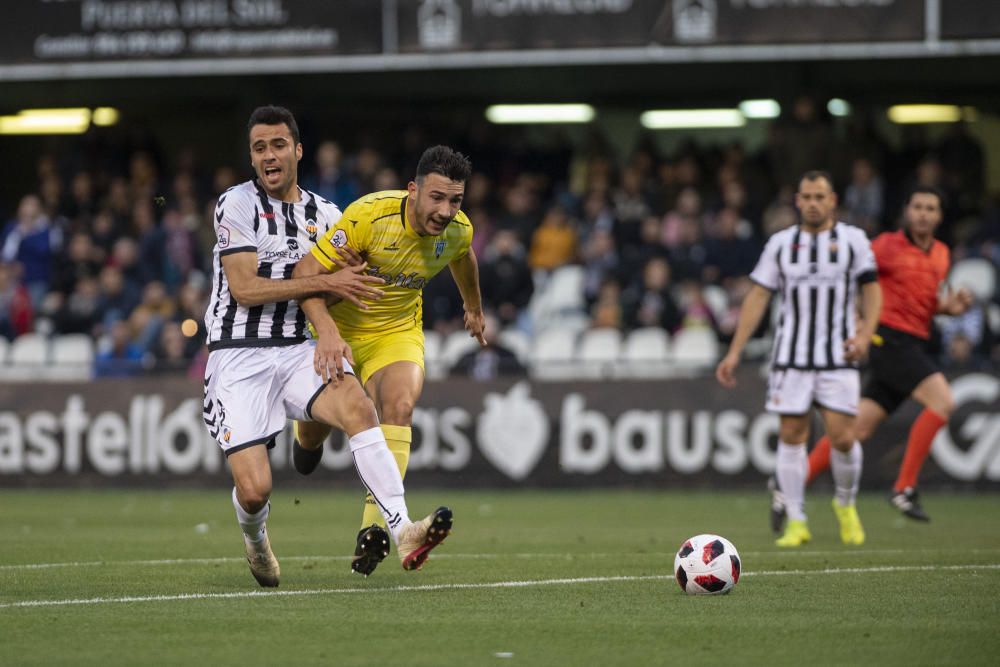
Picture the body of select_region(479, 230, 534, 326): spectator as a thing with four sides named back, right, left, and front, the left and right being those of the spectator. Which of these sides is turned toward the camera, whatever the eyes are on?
front

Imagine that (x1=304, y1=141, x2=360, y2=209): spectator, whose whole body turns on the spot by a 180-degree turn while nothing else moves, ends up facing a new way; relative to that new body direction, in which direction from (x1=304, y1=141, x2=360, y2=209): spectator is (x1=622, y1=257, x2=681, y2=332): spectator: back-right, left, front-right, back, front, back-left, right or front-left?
back-right

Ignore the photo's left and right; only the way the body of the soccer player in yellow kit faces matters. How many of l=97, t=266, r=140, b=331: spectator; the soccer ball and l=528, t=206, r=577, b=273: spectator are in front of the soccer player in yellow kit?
1

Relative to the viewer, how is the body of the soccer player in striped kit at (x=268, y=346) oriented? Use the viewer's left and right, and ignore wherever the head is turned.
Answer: facing the viewer and to the right of the viewer

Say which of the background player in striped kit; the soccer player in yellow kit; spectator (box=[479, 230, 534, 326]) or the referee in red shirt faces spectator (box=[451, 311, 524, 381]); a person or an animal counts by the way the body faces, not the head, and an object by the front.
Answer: spectator (box=[479, 230, 534, 326])

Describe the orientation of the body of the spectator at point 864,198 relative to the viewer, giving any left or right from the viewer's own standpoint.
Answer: facing the viewer

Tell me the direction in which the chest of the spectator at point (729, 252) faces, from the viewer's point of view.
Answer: toward the camera

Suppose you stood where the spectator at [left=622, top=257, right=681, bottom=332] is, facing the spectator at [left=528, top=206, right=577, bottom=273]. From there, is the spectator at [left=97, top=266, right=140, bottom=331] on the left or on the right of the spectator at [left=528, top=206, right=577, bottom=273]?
left

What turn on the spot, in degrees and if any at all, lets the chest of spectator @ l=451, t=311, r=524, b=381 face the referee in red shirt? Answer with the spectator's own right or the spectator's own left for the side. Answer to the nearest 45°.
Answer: approximately 45° to the spectator's own left

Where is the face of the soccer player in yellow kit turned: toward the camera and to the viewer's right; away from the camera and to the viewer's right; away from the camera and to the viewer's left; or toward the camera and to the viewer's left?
toward the camera and to the viewer's right

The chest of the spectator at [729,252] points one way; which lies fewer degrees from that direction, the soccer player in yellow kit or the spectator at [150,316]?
the soccer player in yellow kit

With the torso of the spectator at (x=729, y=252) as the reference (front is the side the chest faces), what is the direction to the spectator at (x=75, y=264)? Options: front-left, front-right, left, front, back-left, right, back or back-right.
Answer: right

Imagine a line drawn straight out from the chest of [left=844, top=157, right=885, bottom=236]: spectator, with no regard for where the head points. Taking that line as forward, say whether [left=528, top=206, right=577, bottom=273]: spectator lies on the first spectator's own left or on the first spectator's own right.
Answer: on the first spectator's own right

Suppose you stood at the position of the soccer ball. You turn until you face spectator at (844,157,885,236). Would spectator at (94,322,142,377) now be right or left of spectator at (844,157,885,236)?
left
